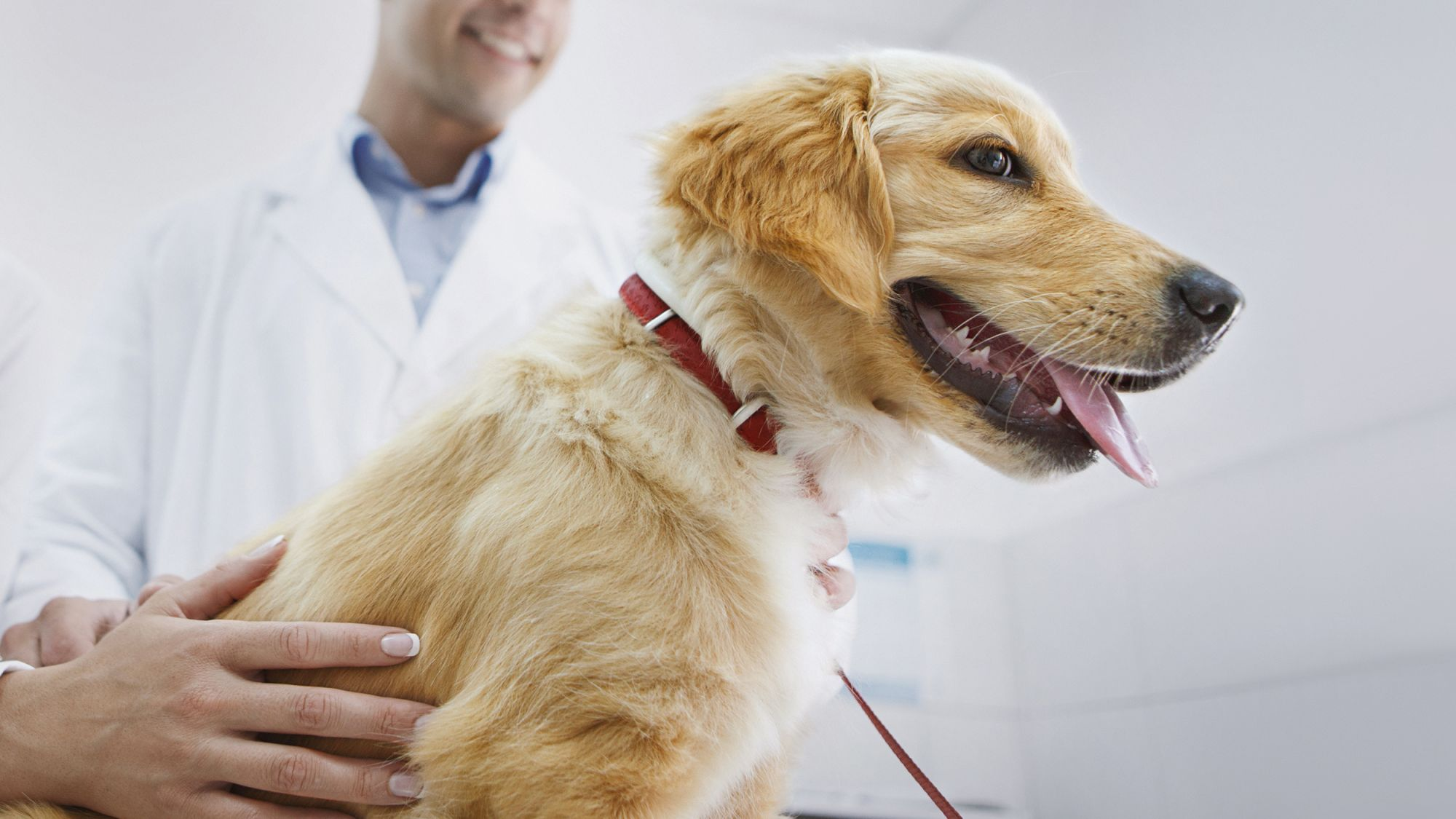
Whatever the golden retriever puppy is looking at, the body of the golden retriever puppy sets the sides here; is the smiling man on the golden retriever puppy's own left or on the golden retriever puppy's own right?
on the golden retriever puppy's own left

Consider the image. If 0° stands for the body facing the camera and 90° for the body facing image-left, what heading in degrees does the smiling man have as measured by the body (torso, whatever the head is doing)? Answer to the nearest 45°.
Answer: approximately 315°

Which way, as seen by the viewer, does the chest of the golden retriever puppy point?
to the viewer's right
